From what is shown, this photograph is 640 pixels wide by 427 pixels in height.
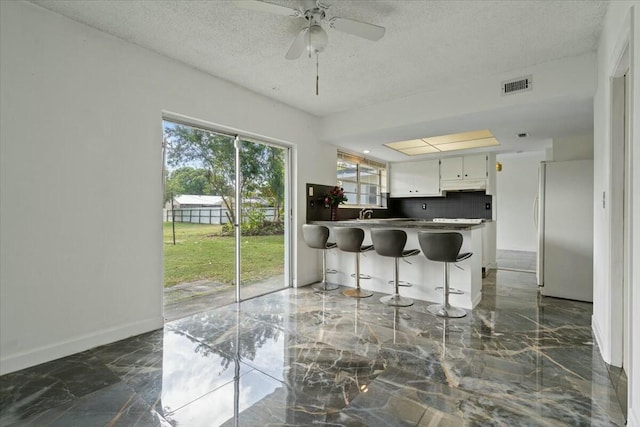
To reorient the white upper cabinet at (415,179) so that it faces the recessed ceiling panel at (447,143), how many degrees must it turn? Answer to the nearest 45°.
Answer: approximately 45° to its left

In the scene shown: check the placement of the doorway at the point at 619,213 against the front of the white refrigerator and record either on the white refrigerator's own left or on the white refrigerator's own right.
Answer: on the white refrigerator's own left

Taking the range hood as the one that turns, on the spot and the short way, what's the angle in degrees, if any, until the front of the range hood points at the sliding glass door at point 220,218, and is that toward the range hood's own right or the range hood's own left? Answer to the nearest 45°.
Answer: approximately 45° to the range hood's own right

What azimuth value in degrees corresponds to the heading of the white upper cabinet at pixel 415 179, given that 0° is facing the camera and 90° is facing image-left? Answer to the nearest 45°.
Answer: approximately 0°

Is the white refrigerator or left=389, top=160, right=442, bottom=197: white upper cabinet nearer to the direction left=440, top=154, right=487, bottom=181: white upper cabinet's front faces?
the white refrigerator

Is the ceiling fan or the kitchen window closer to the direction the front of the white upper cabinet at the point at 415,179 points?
the ceiling fan
